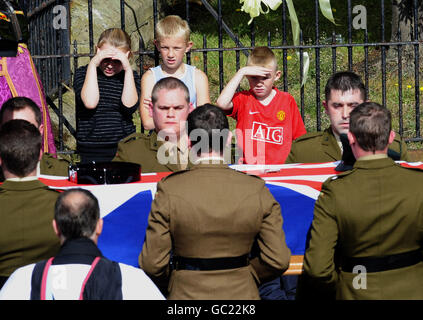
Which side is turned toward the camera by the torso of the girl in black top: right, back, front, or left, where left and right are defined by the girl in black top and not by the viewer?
front

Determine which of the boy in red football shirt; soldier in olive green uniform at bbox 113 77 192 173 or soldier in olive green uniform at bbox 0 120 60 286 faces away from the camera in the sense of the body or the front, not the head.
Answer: soldier in olive green uniform at bbox 0 120 60 286

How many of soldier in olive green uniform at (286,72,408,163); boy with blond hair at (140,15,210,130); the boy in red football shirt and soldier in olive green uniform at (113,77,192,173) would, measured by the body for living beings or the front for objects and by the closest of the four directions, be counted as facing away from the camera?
0

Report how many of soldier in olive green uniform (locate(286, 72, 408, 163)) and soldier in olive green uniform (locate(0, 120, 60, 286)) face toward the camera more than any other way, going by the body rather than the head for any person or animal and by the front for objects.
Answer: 1

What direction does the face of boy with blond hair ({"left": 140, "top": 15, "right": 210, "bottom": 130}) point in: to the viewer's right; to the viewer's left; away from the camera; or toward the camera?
toward the camera

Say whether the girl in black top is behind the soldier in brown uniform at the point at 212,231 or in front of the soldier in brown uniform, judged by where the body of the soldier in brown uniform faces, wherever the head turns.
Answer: in front

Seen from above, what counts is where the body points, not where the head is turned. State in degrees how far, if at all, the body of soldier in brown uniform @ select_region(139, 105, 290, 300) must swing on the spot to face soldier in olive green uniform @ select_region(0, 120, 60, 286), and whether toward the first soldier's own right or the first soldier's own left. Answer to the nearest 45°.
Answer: approximately 90° to the first soldier's own left

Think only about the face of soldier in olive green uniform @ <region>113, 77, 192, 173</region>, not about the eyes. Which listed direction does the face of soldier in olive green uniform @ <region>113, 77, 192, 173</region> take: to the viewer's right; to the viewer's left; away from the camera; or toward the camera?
toward the camera

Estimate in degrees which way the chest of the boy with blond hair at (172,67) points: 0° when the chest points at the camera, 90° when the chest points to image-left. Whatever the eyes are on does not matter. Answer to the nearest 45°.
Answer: approximately 0°

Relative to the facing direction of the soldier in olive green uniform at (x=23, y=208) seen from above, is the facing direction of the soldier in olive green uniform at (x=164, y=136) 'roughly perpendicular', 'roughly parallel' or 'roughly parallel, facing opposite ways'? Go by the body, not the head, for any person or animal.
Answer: roughly parallel, facing opposite ways

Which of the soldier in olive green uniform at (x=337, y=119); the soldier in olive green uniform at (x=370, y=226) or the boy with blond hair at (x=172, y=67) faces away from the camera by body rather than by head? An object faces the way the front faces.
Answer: the soldier in olive green uniform at (x=370, y=226)

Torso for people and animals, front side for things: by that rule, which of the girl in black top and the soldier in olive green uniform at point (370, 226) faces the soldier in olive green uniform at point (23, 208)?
the girl in black top

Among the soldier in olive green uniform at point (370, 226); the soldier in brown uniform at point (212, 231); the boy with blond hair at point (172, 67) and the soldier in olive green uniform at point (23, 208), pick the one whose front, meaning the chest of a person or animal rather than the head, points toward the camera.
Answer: the boy with blond hair

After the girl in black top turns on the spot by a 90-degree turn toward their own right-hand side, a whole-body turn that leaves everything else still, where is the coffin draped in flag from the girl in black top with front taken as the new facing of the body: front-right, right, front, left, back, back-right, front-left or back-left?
left

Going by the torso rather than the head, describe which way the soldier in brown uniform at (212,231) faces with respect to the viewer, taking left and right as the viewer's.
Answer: facing away from the viewer

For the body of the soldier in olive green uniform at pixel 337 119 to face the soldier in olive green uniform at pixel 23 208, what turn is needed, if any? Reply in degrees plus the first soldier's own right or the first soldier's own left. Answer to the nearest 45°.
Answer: approximately 45° to the first soldier's own right

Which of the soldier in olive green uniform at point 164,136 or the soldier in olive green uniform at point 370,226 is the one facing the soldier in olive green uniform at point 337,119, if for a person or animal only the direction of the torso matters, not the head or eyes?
the soldier in olive green uniform at point 370,226

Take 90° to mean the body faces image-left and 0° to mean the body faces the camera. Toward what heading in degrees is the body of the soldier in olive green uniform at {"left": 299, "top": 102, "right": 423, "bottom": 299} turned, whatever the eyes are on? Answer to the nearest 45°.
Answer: approximately 180°

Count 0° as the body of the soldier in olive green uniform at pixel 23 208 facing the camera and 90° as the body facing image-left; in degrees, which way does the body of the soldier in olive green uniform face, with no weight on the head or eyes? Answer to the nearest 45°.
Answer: approximately 180°
